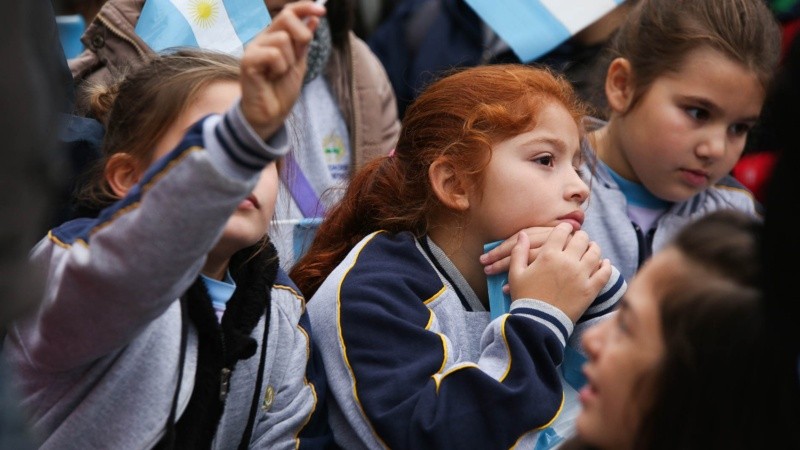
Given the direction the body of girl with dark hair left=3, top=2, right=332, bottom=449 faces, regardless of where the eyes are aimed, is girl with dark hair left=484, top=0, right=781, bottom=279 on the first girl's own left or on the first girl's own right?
on the first girl's own left

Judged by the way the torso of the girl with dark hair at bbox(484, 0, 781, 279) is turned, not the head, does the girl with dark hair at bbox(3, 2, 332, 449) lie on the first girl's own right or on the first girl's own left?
on the first girl's own right

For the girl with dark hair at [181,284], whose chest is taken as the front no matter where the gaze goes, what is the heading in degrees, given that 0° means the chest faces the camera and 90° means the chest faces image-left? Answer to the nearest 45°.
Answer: approximately 315°

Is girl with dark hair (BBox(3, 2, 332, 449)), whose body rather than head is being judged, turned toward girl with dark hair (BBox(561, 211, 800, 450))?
yes
